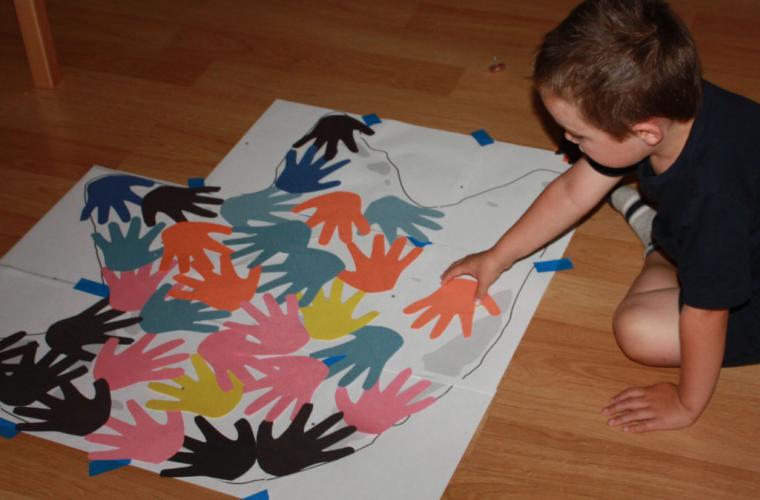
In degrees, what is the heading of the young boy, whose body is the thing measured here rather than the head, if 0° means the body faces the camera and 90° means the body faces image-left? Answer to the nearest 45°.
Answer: approximately 90°

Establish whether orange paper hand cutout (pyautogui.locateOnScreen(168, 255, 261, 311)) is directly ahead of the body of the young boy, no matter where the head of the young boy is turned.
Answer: yes

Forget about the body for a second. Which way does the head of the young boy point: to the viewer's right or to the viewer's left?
to the viewer's left

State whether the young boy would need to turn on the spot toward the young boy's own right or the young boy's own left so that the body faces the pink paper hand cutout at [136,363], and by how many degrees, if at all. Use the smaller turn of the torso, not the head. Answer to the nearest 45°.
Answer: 0° — they already face it

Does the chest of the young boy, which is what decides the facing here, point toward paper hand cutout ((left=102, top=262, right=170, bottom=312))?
yes
